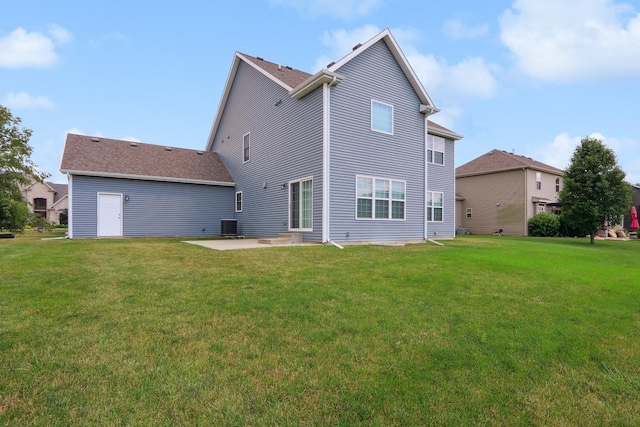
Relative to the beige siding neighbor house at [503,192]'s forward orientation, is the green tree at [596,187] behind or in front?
behind

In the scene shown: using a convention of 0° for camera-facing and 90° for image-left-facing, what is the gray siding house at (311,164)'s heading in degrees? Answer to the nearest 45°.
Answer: approximately 135°

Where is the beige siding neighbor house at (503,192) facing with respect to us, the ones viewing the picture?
facing away from the viewer and to the left of the viewer

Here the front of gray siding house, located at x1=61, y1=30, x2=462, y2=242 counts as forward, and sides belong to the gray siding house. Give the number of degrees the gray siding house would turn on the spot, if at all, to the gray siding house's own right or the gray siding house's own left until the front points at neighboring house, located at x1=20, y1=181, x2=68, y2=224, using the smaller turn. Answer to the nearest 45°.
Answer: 0° — it already faces it

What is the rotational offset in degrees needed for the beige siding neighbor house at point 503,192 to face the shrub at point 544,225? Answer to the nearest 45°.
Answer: approximately 180°

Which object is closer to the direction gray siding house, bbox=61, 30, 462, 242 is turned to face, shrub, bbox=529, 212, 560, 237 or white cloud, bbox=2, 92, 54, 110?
the white cloud

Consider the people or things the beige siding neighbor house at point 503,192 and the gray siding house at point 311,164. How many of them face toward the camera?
0

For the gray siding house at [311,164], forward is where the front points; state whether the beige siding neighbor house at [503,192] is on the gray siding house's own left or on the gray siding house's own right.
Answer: on the gray siding house's own right

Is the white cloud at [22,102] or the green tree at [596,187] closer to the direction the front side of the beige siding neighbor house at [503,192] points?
the white cloud

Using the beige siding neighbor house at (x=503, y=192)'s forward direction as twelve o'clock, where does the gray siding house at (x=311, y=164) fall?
The gray siding house is roughly at 8 o'clock from the beige siding neighbor house.

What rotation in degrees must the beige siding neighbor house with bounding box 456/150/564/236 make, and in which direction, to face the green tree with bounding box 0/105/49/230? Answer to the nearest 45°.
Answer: approximately 90° to its left

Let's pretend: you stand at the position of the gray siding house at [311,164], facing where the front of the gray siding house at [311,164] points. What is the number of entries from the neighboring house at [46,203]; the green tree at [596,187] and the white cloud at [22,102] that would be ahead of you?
2
